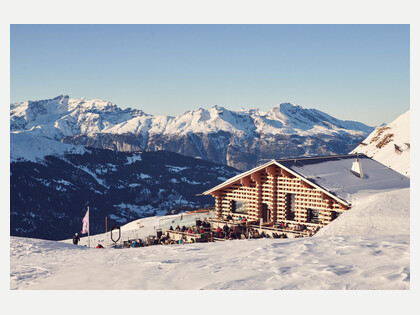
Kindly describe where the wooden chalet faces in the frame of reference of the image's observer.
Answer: facing the viewer and to the left of the viewer
